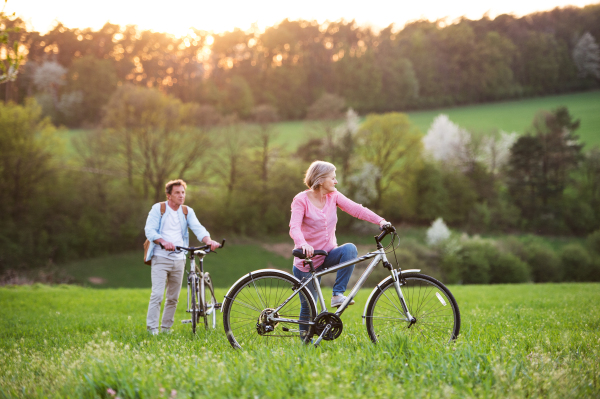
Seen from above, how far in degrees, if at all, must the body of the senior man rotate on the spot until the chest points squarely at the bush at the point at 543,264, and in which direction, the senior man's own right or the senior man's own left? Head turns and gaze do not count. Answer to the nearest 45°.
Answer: approximately 90° to the senior man's own left

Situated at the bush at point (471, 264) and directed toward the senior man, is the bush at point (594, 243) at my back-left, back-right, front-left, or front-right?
back-left

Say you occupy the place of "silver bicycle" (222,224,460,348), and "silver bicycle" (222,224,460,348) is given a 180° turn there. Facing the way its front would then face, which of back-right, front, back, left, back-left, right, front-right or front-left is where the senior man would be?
front-right

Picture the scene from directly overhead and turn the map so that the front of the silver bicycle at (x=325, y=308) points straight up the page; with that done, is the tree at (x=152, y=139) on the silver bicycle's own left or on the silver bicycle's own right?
on the silver bicycle's own left

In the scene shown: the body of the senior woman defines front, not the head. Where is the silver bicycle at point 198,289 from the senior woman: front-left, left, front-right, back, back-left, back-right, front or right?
back

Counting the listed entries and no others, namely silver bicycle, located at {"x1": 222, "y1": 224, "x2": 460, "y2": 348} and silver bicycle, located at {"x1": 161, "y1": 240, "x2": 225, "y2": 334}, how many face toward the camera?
1

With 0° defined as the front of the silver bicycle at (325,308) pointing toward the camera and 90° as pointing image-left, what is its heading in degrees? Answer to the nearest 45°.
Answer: approximately 270°

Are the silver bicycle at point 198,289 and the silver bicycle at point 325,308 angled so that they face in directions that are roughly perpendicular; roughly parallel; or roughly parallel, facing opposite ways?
roughly perpendicular
